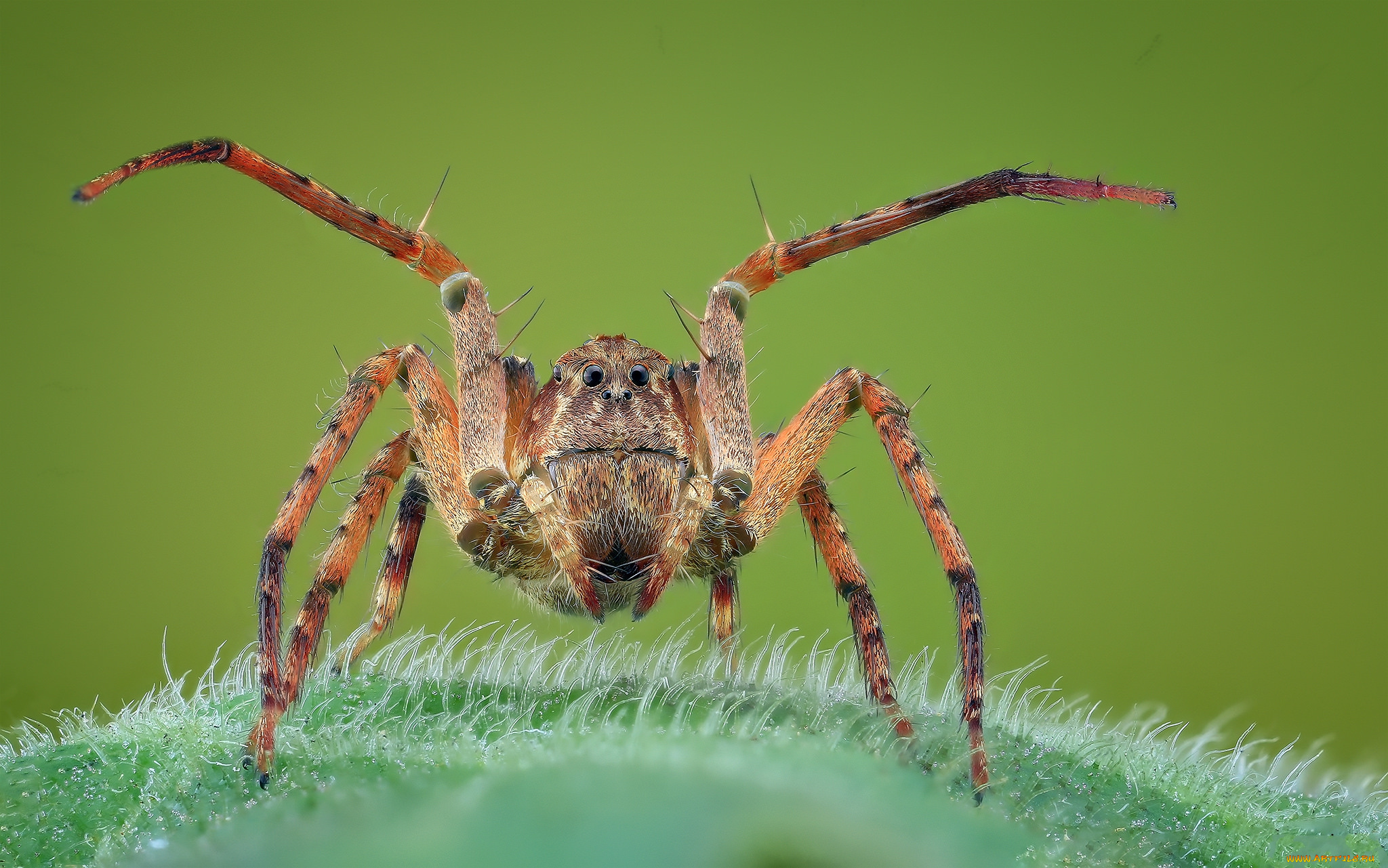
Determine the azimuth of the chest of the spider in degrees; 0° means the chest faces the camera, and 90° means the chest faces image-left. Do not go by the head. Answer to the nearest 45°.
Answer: approximately 0°
